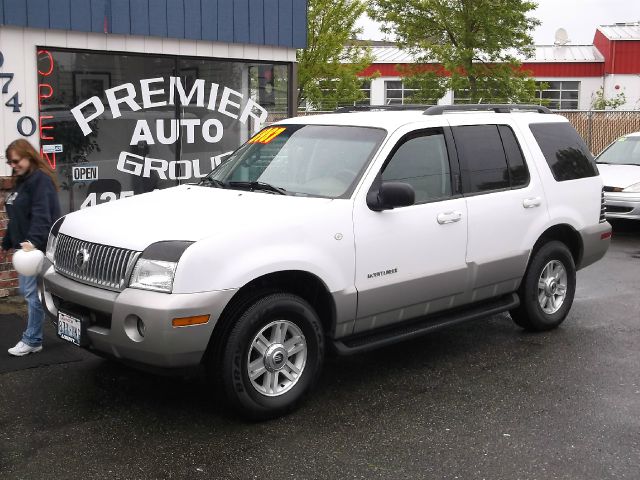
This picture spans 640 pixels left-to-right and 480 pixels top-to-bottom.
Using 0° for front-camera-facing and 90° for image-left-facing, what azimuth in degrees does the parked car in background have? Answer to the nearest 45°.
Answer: approximately 45°

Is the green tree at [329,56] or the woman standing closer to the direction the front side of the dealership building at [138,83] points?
the woman standing

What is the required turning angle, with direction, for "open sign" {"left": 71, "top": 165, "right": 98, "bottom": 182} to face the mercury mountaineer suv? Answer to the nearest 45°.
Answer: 0° — it already faces it

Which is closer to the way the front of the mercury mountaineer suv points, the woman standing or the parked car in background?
the woman standing

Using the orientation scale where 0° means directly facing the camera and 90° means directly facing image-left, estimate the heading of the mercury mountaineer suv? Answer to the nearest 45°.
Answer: approximately 45°

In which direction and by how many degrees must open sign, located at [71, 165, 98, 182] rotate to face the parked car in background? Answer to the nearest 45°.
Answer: approximately 90° to its left

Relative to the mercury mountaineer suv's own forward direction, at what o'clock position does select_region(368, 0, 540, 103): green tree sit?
The green tree is roughly at 5 o'clock from the mercury mountaineer suv.
